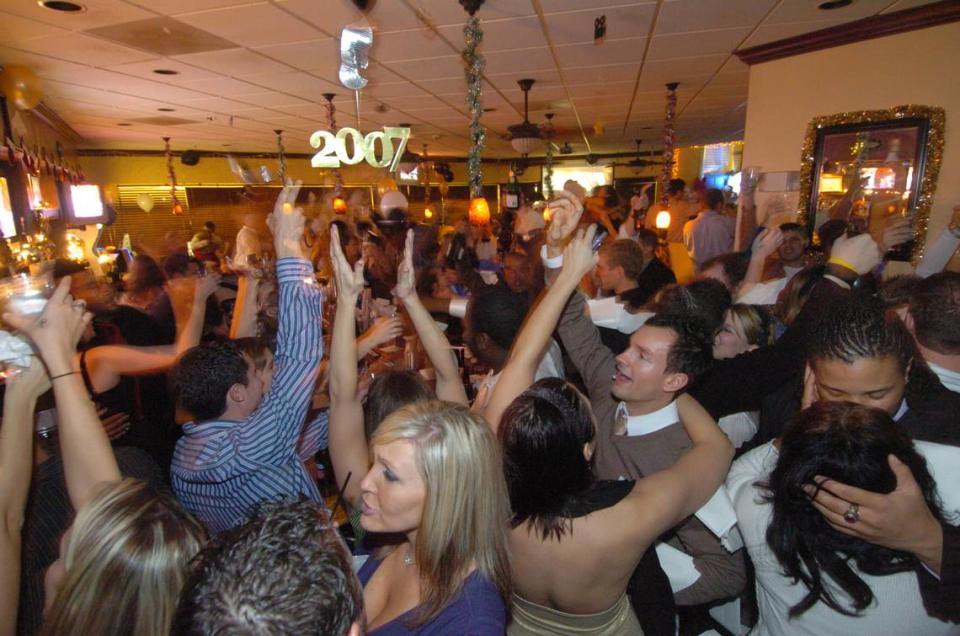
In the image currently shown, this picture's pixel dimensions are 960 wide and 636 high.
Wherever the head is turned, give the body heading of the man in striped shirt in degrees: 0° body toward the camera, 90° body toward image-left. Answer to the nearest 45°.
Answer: approximately 225°

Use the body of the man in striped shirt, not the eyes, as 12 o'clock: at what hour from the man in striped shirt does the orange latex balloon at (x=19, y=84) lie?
The orange latex balloon is roughly at 10 o'clock from the man in striped shirt.

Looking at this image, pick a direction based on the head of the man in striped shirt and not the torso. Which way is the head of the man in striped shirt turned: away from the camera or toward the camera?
away from the camera

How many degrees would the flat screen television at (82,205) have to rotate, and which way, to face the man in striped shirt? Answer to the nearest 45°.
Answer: approximately 45° to its right

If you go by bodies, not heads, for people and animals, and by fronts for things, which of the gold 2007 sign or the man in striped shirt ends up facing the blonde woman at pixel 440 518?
the gold 2007 sign

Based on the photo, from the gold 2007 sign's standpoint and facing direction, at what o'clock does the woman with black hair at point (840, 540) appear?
The woman with black hair is roughly at 11 o'clock from the gold 2007 sign.

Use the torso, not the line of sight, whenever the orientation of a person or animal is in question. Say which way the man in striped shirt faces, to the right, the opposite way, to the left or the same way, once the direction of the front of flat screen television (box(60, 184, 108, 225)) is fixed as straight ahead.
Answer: to the left

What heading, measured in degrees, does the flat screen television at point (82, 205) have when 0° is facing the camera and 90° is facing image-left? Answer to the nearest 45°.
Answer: approximately 315°

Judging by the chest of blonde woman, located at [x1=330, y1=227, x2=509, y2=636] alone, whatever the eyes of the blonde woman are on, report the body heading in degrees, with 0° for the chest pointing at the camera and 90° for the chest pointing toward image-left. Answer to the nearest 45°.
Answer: approximately 45°

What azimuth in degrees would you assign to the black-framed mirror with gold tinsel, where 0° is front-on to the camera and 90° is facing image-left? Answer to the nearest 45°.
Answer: approximately 45°

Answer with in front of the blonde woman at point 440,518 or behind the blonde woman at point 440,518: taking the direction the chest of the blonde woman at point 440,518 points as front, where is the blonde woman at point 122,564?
in front

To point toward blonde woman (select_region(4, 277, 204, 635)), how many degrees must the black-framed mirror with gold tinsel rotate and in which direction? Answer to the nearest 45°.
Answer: approximately 45° to its left

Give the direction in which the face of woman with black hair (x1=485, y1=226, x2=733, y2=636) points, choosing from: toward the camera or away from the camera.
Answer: away from the camera

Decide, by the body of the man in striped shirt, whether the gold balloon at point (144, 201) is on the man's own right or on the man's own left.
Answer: on the man's own left

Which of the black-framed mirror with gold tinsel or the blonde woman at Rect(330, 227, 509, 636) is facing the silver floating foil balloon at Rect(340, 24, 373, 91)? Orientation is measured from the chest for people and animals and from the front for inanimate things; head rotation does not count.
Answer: the black-framed mirror with gold tinsel

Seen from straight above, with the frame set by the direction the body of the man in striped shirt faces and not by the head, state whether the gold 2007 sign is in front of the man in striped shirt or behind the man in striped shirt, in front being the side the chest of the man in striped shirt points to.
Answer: in front

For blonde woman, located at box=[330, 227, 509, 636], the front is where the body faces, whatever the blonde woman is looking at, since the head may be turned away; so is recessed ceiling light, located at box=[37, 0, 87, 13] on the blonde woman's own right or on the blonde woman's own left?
on the blonde woman's own right
